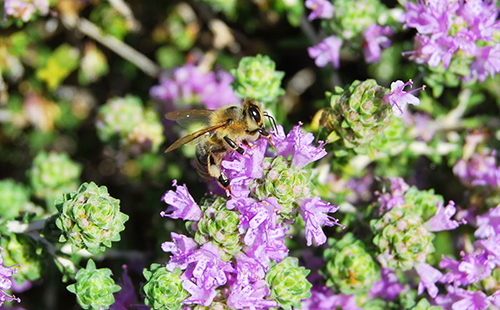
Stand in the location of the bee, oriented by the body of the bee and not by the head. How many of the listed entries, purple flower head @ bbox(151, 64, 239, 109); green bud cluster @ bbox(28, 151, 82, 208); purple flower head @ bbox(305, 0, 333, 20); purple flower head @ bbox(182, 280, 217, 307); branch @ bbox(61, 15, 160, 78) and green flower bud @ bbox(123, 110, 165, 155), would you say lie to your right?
1

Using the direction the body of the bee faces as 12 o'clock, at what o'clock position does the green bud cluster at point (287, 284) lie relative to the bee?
The green bud cluster is roughly at 2 o'clock from the bee.

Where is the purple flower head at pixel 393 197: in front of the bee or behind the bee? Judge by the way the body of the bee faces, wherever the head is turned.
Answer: in front

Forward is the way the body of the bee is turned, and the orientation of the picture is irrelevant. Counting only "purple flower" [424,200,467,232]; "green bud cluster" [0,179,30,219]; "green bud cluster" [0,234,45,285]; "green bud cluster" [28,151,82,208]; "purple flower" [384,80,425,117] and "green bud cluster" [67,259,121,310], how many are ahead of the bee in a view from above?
2

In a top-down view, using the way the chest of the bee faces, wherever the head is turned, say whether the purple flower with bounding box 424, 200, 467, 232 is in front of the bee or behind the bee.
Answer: in front

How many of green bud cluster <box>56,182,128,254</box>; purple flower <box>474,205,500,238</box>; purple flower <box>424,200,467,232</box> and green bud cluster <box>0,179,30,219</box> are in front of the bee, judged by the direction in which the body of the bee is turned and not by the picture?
2

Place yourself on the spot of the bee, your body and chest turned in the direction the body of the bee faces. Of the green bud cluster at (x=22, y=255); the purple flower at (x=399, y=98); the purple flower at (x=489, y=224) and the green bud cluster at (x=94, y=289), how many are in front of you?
2

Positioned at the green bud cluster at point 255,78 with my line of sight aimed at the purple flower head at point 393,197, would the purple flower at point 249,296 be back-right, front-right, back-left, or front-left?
front-right

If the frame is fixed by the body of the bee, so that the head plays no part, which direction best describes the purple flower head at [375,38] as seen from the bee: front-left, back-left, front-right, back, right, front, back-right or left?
front-left

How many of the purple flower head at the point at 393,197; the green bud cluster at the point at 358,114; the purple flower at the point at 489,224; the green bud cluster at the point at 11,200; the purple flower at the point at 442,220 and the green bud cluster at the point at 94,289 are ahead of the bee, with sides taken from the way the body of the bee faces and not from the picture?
4

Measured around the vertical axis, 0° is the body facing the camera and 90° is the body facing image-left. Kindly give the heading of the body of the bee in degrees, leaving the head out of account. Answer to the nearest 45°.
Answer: approximately 270°

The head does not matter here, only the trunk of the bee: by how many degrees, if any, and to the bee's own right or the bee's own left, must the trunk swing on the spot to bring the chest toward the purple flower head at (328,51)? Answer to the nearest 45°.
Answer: approximately 45° to the bee's own left

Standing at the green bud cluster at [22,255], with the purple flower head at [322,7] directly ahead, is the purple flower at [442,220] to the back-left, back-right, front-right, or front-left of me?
front-right

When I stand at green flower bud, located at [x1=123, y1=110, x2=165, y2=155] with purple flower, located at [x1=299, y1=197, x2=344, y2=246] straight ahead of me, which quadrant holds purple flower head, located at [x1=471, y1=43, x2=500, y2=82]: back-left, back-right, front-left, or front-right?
front-left
